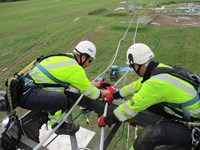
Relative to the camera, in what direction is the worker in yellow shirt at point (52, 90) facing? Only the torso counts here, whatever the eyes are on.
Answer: to the viewer's right

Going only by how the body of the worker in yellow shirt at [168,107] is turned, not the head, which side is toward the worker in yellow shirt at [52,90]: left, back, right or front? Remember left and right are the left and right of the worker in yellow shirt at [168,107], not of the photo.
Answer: front

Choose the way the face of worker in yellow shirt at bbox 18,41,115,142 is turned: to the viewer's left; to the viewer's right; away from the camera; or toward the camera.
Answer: to the viewer's right

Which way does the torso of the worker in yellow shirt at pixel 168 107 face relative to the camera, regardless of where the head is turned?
to the viewer's left

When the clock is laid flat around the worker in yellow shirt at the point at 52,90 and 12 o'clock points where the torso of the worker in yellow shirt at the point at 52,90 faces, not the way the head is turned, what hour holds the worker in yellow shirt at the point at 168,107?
the worker in yellow shirt at the point at 168,107 is roughly at 1 o'clock from the worker in yellow shirt at the point at 52,90.

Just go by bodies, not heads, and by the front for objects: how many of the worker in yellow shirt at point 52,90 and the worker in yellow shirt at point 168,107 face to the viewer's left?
1

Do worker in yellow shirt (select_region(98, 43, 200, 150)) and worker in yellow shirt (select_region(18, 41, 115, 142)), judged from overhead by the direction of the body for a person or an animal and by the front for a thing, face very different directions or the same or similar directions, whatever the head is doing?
very different directions

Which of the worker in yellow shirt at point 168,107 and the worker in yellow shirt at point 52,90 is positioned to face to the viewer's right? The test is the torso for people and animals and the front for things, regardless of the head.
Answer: the worker in yellow shirt at point 52,90
